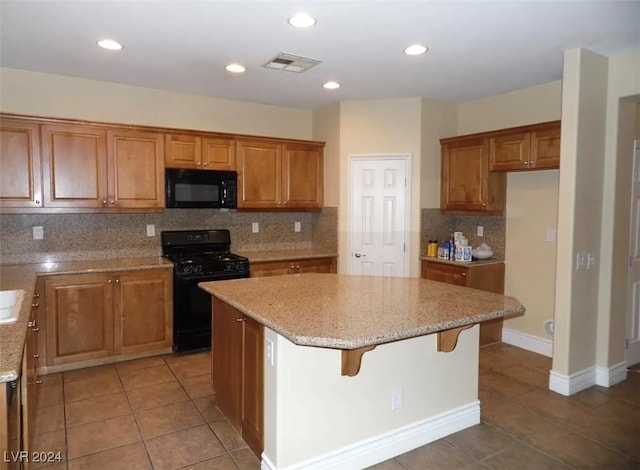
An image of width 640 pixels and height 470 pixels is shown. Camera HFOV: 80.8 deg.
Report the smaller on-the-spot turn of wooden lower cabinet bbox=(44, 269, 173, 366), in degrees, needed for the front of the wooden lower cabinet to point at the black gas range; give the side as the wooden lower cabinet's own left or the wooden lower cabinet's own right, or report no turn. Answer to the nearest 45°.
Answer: approximately 45° to the wooden lower cabinet's own left

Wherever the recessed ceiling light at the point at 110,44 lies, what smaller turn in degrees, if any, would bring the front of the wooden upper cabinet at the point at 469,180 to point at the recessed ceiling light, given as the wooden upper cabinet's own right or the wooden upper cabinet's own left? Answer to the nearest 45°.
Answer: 0° — it already faces it

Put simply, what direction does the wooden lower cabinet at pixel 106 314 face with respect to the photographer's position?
facing the viewer and to the right of the viewer

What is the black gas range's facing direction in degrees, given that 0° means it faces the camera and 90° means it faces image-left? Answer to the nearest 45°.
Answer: approximately 315°

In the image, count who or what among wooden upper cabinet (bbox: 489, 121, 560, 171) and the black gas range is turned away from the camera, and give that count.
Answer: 0

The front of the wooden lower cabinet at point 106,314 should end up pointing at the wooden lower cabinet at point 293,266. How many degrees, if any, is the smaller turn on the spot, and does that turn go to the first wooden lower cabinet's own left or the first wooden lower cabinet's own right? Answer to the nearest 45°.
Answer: approximately 45° to the first wooden lower cabinet's own left

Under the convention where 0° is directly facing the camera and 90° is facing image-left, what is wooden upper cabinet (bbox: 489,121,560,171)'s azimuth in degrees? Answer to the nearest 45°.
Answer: approximately 45°

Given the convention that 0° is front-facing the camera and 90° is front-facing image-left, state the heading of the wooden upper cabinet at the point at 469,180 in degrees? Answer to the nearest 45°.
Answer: approximately 45°
